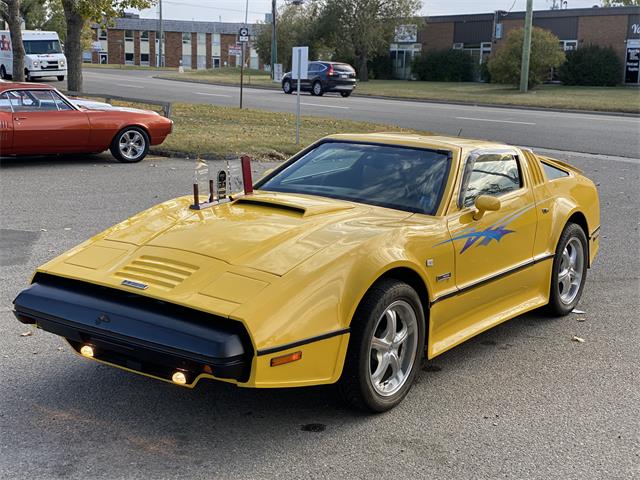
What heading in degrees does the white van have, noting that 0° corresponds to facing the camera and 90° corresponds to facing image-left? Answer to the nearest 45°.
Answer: approximately 315°

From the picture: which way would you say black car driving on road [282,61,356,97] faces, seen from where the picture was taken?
facing away from the viewer and to the left of the viewer

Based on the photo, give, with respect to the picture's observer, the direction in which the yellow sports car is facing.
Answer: facing the viewer and to the left of the viewer

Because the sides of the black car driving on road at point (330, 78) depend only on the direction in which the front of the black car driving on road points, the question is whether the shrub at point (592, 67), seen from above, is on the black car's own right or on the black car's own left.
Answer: on the black car's own right

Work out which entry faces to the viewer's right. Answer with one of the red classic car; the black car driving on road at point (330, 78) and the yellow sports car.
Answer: the red classic car

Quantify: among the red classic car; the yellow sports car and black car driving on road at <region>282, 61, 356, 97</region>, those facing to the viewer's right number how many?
1

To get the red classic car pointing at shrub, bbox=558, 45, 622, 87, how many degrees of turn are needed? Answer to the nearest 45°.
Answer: approximately 45° to its left

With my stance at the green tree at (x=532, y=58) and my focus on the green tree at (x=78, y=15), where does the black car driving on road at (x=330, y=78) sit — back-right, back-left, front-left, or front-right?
front-right

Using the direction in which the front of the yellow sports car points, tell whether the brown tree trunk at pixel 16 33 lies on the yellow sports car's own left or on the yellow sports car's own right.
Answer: on the yellow sports car's own right

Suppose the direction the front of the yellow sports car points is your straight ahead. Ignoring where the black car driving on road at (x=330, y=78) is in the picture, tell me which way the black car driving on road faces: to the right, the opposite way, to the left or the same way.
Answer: to the right

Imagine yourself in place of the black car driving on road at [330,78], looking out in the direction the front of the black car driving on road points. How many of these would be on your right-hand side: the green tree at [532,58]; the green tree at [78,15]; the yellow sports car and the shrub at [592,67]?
2

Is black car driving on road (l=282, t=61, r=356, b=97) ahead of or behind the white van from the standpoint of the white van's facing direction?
ahead

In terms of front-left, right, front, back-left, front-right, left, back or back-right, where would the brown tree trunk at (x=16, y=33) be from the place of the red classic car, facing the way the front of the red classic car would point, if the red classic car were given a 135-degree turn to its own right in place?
back-right

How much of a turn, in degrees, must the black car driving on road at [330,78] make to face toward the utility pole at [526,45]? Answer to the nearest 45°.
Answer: approximately 135° to its right

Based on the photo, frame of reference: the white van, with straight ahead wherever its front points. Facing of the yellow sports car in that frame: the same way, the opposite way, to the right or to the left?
to the right

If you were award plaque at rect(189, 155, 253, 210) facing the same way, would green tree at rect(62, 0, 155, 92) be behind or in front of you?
behind

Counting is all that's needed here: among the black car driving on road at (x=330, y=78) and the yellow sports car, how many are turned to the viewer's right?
0

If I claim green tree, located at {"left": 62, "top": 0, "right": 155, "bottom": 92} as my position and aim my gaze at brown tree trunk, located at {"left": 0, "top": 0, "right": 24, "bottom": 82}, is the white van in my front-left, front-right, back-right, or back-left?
front-right

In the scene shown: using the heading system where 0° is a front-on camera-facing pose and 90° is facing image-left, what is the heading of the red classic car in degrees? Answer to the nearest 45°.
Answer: approximately 270°
